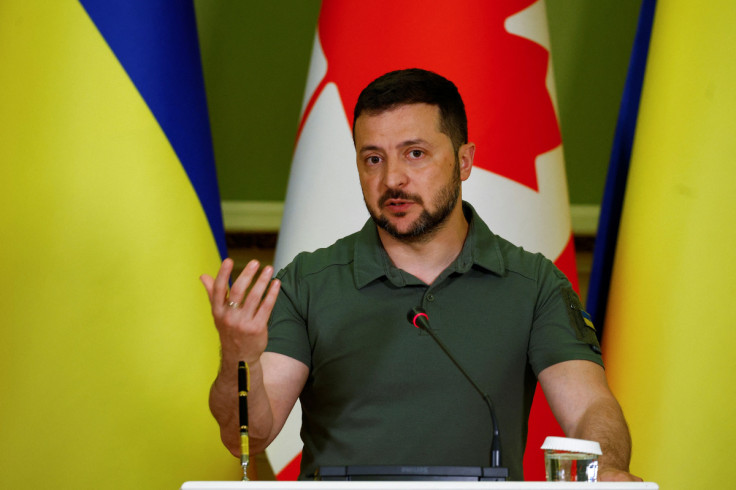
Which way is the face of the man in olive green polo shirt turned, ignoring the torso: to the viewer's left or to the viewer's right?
to the viewer's left

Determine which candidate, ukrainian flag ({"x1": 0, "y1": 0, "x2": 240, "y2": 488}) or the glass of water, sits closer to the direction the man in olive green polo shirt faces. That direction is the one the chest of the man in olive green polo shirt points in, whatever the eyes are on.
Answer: the glass of water

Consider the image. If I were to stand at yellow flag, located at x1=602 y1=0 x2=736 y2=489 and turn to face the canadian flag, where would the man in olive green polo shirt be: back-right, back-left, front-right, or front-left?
front-left

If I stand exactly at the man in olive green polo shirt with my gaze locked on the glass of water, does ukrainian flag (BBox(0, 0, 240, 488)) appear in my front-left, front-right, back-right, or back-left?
back-right

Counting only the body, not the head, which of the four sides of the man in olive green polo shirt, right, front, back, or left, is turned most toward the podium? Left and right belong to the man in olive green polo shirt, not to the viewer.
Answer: front

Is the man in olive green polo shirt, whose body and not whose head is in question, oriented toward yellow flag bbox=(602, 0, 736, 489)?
no

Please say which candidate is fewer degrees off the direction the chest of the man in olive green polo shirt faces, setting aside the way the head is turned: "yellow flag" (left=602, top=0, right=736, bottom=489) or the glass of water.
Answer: the glass of water

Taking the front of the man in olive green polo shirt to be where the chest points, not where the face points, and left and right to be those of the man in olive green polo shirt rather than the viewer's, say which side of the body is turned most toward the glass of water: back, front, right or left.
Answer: front

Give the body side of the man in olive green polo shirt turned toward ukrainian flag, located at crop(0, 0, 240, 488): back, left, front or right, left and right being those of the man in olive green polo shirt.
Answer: right

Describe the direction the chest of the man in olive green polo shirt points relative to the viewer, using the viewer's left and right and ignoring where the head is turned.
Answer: facing the viewer

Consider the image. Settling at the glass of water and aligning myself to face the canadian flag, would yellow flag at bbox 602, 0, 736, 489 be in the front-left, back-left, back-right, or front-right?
front-right

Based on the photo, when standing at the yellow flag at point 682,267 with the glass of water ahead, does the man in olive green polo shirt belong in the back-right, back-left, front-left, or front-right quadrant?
front-right

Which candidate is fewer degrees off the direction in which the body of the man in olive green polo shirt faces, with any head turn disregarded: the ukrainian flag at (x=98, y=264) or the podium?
the podium
